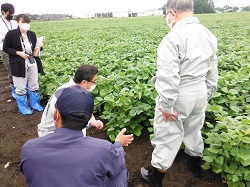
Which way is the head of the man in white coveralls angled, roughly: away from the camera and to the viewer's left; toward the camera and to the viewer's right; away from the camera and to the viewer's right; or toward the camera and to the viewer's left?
away from the camera and to the viewer's left

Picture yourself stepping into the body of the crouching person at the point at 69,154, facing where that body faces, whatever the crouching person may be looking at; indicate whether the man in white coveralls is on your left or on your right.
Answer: on your right

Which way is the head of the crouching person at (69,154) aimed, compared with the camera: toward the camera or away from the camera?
away from the camera

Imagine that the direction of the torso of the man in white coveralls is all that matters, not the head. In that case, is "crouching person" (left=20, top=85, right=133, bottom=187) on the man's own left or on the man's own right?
on the man's own left

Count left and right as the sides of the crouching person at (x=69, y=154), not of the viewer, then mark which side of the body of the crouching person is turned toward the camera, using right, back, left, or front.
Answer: back

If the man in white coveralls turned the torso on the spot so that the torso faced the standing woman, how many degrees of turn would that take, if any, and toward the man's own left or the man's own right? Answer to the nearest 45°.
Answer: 0° — they already face them

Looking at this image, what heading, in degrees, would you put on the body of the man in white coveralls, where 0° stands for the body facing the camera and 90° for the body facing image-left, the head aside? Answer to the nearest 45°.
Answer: approximately 135°
